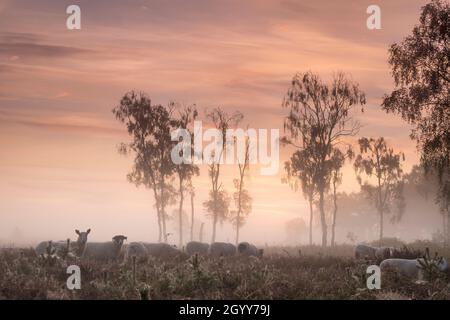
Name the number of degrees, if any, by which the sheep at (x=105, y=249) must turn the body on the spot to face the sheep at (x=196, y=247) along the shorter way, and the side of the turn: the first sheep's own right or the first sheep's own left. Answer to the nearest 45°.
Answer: approximately 45° to the first sheep's own left

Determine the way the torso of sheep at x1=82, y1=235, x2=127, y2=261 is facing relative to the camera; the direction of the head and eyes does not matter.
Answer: to the viewer's right
